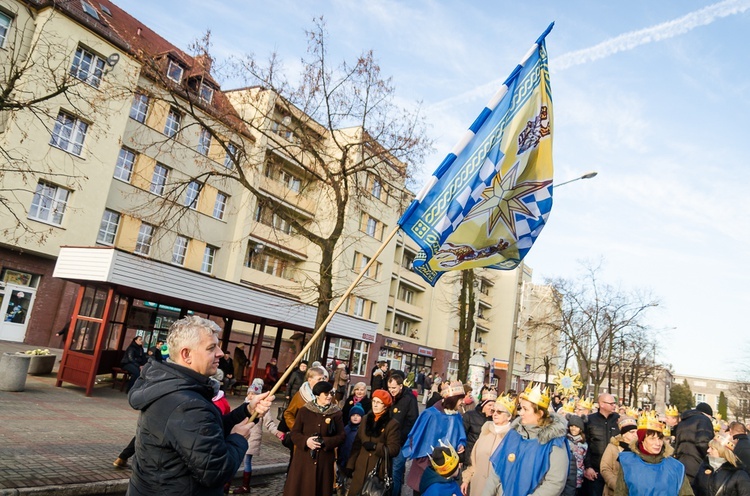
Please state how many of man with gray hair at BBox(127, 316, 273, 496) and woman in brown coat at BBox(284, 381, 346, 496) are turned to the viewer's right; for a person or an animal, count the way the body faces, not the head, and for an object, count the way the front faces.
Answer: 1

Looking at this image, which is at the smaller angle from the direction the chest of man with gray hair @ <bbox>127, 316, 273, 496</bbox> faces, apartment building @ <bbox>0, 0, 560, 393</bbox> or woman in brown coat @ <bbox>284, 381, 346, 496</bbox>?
the woman in brown coat

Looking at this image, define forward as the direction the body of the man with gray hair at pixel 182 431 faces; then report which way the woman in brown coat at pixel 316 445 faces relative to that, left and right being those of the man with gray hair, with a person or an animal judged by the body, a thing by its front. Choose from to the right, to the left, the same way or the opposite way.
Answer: to the right

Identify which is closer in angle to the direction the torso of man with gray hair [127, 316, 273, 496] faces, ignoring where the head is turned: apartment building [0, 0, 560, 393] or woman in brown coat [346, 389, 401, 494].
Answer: the woman in brown coat

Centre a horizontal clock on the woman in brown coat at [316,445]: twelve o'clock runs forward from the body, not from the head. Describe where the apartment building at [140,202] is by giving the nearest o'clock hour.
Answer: The apartment building is roughly at 5 o'clock from the woman in brown coat.

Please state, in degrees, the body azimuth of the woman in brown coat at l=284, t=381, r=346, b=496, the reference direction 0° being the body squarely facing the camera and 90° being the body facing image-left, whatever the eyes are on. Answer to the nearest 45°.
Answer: approximately 0°

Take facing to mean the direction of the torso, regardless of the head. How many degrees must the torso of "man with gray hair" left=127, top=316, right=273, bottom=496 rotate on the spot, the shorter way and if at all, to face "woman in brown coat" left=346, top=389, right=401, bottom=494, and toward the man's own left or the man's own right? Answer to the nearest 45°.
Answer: approximately 45° to the man's own left

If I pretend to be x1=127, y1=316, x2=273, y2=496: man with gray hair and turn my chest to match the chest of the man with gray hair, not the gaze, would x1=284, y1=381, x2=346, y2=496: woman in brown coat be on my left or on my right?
on my left

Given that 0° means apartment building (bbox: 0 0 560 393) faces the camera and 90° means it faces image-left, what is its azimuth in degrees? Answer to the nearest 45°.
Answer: approximately 315°

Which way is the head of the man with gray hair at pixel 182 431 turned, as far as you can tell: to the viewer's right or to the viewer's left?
to the viewer's right

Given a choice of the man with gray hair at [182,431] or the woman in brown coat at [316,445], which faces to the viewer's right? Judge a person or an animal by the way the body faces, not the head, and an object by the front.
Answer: the man with gray hair

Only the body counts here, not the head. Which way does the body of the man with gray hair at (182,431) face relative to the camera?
to the viewer's right
